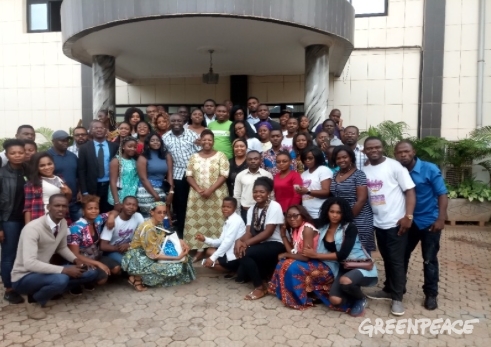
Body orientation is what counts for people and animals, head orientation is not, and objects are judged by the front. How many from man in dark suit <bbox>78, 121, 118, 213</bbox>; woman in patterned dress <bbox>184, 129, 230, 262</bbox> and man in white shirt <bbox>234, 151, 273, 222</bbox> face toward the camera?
3

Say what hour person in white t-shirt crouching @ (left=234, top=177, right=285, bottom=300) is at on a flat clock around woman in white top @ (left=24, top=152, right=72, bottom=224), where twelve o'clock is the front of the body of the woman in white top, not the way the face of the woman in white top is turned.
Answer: The person in white t-shirt crouching is roughly at 11 o'clock from the woman in white top.

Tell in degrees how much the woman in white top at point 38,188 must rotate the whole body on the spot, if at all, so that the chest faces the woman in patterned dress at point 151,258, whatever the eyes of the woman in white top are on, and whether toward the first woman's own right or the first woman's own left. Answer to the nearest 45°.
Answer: approximately 45° to the first woman's own left

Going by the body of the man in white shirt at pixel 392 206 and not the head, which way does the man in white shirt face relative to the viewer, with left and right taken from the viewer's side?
facing the viewer and to the left of the viewer

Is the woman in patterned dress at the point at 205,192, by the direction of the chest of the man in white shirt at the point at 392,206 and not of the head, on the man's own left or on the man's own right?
on the man's own right

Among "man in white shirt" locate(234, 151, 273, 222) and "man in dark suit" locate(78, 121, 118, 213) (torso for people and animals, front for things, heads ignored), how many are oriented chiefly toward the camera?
2

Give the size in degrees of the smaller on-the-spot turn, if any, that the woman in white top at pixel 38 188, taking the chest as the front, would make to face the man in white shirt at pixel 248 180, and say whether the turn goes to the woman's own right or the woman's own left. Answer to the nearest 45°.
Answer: approximately 45° to the woman's own left

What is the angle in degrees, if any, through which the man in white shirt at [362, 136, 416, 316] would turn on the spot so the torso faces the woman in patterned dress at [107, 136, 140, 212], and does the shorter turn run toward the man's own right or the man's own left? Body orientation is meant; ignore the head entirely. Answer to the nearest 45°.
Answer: approximately 45° to the man's own right

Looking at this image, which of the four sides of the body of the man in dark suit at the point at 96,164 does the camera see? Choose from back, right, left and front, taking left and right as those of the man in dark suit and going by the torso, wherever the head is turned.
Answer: front

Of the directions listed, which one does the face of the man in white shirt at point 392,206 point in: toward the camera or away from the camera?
toward the camera

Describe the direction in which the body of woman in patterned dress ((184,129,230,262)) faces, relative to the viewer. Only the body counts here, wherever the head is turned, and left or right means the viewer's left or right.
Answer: facing the viewer

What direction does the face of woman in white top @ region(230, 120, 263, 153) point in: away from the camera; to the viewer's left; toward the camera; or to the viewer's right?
toward the camera

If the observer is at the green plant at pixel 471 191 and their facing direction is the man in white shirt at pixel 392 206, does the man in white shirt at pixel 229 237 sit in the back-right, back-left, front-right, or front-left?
front-right

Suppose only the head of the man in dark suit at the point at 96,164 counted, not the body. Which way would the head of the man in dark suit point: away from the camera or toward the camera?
toward the camera

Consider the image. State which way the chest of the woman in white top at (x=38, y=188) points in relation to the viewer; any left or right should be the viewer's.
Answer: facing the viewer and to the right of the viewer

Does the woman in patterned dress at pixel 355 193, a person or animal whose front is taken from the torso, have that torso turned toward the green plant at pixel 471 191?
no

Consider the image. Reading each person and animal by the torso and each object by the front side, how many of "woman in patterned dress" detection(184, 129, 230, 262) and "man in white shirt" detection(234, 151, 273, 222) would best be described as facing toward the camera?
2

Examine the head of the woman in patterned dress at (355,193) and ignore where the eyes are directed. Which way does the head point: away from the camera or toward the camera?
toward the camera

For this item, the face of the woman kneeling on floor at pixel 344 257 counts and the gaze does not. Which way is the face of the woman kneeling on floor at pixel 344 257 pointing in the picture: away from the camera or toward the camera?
toward the camera

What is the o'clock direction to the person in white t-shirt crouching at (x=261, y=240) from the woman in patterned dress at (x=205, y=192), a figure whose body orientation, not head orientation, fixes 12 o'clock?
The person in white t-shirt crouching is roughly at 11 o'clock from the woman in patterned dress.

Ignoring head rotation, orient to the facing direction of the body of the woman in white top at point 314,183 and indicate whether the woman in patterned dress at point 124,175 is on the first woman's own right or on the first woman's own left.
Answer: on the first woman's own right
